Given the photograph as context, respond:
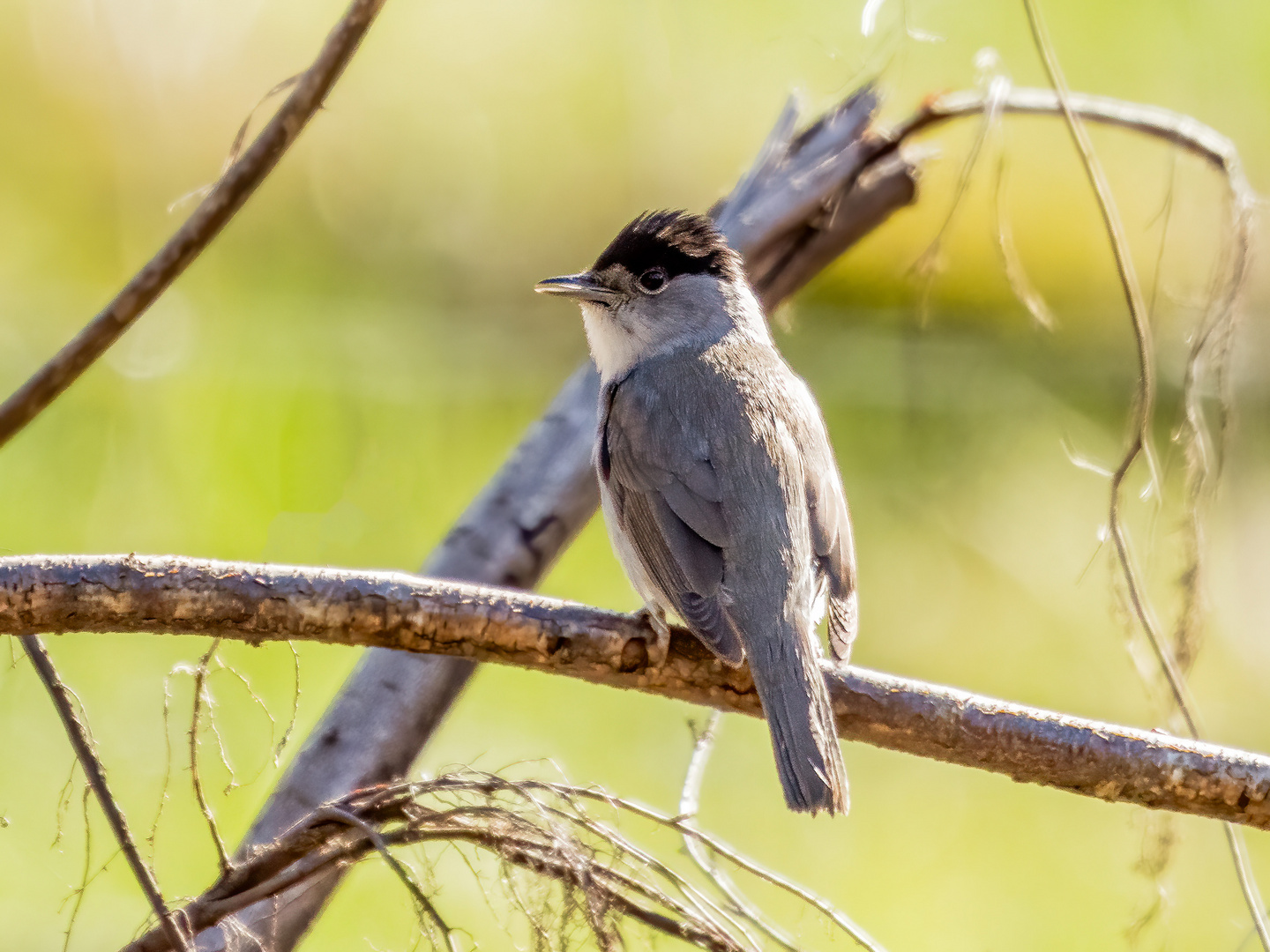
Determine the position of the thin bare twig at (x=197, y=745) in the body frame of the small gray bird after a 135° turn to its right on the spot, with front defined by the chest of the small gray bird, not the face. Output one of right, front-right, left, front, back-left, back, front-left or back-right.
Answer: back-right

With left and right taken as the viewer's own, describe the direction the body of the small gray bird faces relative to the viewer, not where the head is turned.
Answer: facing away from the viewer and to the left of the viewer

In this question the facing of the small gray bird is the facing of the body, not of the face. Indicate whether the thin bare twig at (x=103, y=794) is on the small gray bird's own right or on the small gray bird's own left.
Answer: on the small gray bird's own left

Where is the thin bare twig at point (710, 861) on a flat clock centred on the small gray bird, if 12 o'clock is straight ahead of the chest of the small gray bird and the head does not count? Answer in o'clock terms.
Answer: The thin bare twig is roughly at 8 o'clock from the small gray bird.
